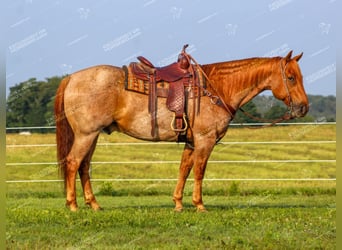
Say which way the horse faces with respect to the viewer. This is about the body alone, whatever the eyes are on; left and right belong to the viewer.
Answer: facing to the right of the viewer

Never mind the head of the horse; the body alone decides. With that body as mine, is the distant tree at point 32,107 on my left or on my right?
on my left
